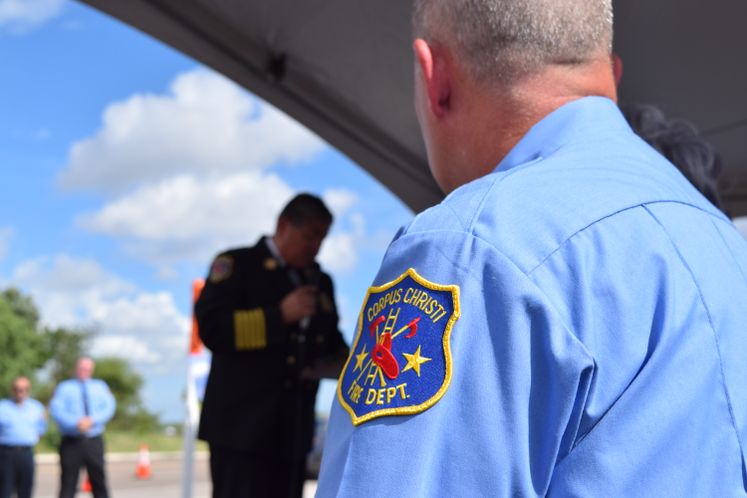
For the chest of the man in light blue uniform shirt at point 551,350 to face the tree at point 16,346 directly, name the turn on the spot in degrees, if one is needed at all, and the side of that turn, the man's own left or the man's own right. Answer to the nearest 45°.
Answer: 0° — they already face it

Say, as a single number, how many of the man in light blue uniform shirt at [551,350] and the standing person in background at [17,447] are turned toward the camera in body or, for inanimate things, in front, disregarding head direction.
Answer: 1

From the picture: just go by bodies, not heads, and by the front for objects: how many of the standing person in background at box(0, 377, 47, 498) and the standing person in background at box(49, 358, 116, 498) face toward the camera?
2

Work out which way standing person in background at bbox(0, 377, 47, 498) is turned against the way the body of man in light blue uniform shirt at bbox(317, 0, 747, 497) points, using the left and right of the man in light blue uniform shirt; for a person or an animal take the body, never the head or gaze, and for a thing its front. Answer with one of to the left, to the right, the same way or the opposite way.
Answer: the opposite way

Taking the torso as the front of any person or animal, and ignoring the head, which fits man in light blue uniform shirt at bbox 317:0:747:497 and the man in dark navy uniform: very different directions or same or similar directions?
very different directions

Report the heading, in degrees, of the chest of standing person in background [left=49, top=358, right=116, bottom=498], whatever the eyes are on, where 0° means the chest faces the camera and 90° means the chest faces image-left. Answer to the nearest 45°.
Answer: approximately 0°

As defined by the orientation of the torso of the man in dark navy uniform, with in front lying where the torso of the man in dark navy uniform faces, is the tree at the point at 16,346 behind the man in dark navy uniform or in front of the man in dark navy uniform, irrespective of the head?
behind

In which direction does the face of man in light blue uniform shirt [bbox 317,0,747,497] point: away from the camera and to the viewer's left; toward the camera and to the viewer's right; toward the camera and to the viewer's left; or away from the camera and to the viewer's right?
away from the camera and to the viewer's left

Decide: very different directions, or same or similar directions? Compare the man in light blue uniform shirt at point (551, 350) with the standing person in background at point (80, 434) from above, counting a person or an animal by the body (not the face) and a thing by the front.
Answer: very different directions

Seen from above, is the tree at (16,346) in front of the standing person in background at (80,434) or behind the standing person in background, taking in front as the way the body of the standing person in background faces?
behind

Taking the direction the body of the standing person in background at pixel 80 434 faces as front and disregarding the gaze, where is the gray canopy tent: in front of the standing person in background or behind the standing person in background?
in front
